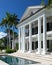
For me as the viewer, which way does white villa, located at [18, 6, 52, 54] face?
facing the viewer and to the left of the viewer
